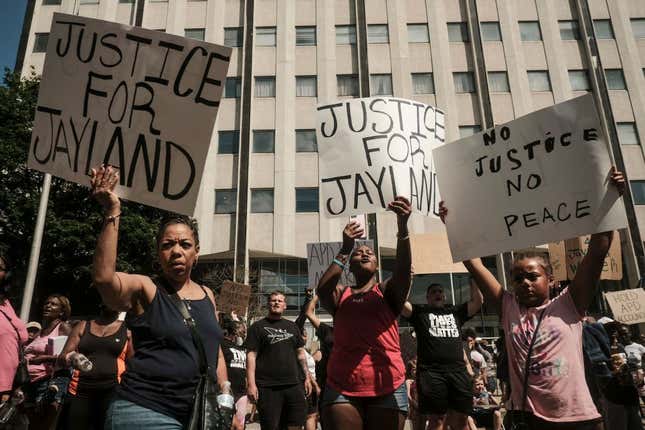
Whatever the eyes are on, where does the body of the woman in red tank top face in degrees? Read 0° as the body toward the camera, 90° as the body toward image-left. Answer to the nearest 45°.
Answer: approximately 0°

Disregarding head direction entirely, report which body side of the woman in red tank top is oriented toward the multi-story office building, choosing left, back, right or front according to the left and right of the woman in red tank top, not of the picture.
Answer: back

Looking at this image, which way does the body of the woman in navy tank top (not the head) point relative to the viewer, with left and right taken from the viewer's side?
facing the viewer and to the right of the viewer

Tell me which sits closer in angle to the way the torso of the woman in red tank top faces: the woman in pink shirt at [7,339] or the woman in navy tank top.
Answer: the woman in navy tank top

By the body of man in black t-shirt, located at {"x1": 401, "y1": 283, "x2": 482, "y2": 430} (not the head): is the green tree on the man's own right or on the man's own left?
on the man's own right

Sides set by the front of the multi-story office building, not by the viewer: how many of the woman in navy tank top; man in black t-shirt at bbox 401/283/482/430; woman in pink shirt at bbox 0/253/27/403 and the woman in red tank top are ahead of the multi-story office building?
4

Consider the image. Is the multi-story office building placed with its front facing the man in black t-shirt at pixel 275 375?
yes

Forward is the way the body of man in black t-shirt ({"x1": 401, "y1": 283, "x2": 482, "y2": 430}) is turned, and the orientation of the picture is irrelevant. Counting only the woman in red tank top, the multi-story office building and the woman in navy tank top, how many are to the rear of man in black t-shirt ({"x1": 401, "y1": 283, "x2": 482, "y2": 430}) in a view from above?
1
